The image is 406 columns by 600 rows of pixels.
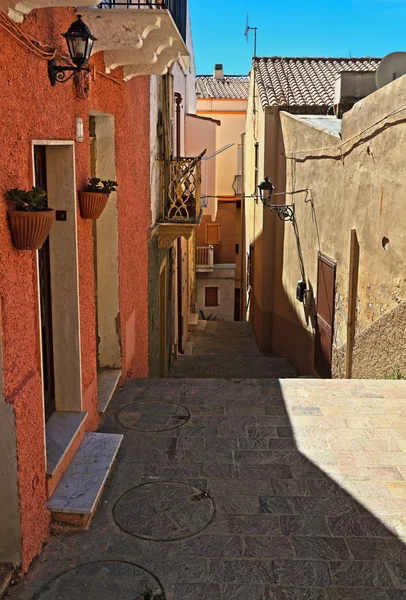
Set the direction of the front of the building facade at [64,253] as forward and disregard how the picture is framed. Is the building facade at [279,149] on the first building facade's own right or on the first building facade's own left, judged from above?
on the first building facade's own left

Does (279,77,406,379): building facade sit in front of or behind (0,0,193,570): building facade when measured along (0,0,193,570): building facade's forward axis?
in front

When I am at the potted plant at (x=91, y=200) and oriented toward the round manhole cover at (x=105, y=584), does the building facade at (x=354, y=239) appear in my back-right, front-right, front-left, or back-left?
back-left

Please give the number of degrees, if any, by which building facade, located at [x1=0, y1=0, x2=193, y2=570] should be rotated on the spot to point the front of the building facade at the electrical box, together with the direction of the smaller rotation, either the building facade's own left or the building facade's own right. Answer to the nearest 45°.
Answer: approximately 45° to the building facade's own left

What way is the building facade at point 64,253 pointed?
to the viewer's right

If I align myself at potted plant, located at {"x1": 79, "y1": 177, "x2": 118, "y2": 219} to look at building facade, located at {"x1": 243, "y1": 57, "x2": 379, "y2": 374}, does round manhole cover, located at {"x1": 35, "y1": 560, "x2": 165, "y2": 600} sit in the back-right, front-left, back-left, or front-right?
back-right
